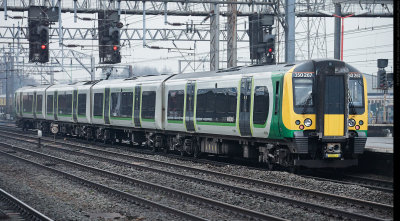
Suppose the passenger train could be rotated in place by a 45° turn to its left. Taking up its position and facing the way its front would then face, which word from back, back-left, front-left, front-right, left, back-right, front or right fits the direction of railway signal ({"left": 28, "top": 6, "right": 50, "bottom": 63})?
back-left

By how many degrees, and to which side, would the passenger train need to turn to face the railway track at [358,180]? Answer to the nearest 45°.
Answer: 0° — it already faces it

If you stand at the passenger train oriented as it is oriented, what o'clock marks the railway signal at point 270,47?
The railway signal is roughly at 8 o'clock from the passenger train.

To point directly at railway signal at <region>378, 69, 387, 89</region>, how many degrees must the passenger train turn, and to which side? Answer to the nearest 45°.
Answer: approximately 90° to its left

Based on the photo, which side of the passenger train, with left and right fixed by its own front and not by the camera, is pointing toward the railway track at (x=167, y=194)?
right

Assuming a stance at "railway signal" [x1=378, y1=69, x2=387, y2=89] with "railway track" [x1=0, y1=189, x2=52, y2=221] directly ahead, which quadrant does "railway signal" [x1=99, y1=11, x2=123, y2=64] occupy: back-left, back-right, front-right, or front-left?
front-right

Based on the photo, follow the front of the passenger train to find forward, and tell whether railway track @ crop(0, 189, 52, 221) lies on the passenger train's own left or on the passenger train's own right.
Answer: on the passenger train's own right

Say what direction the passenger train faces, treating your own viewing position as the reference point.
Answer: facing the viewer and to the right of the viewer
